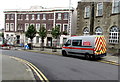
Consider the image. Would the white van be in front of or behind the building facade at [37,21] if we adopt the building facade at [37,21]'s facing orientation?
in front

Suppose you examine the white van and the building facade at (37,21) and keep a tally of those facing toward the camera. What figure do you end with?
1

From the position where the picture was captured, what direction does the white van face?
facing away from the viewer and to the left of the viewer

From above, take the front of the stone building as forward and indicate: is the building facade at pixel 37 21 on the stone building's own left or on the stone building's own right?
on the stone building's own right

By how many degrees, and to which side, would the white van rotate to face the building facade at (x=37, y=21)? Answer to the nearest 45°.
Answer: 0° — it already faces it

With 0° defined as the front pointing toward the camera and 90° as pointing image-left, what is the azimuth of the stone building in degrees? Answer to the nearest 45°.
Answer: approximately 45°

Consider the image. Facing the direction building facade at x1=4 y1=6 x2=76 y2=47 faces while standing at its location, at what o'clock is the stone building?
The stone building is roughly at 11 o'clock from the building facade.

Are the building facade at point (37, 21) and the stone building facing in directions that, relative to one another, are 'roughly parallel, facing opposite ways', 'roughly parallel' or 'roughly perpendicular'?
roughly parallel
